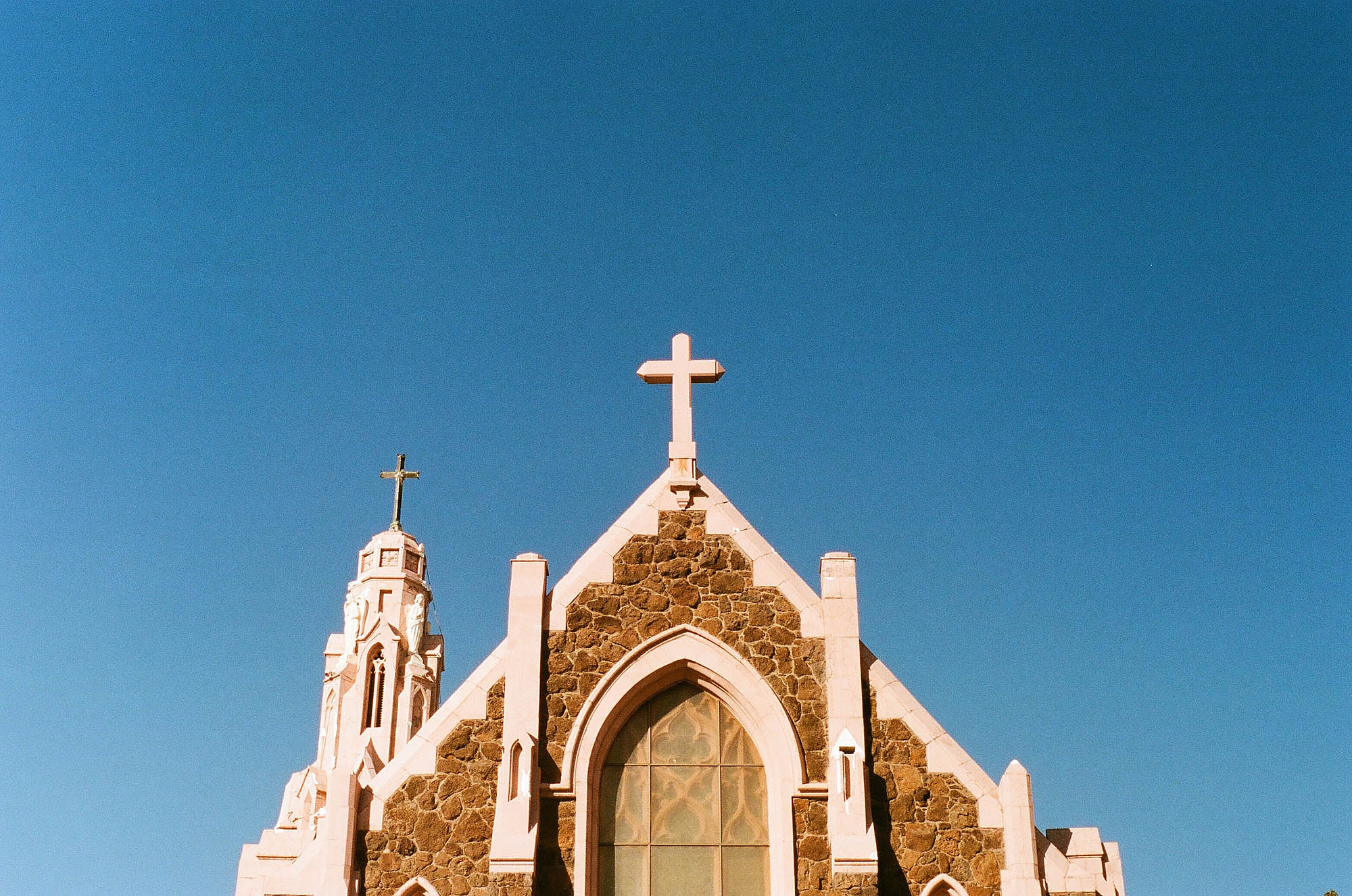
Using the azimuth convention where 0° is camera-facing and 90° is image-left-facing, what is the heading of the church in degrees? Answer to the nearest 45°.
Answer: approximately 0°
